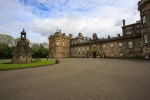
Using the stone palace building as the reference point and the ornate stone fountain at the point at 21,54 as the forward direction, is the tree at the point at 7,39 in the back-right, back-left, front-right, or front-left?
front-right

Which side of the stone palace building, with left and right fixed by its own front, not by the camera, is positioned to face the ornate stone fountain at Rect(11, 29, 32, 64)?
front

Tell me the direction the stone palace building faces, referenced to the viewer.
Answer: facing the viewer and to the left of the viewer

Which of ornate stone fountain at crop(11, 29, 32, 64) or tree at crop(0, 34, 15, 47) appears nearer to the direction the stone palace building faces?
the ornate stone fountain

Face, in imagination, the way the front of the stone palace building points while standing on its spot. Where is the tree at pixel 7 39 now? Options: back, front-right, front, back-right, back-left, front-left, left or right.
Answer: front-right

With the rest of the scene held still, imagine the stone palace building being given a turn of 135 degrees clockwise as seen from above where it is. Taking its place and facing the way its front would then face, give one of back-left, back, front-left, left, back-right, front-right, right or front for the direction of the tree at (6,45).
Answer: left
